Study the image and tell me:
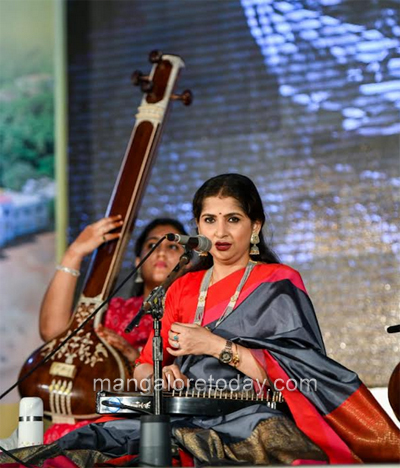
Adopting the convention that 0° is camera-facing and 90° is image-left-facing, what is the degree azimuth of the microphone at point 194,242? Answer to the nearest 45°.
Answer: approximately 270°

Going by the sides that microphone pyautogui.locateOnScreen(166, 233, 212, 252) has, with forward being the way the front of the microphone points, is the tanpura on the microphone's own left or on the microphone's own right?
on the microphone's own left
